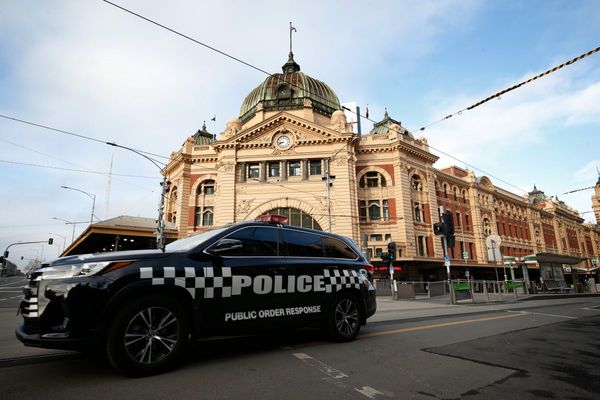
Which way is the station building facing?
toward the camera

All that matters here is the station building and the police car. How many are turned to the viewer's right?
0

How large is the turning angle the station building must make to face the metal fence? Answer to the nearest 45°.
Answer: approximately 45° to its left

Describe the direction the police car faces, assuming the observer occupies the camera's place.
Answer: facing the viewer and to the left of the viewer

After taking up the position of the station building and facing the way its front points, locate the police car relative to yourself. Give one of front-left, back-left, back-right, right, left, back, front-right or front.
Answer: front

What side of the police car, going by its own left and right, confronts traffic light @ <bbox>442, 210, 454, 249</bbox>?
back

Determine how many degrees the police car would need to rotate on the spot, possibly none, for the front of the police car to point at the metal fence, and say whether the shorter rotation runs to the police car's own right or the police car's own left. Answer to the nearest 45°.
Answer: approximately 180°

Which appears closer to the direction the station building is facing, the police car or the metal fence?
the police car
